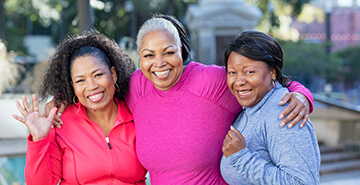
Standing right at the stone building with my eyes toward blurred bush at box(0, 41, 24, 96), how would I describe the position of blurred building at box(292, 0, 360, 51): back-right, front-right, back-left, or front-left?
back-right

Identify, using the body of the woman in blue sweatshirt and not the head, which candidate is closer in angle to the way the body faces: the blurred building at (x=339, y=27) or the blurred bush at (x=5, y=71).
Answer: the blurred bush

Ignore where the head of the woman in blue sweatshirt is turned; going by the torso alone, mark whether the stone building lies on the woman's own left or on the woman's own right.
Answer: on the woman's own right

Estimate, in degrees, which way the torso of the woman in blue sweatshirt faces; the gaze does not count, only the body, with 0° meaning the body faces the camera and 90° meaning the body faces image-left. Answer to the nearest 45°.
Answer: approximately 45°

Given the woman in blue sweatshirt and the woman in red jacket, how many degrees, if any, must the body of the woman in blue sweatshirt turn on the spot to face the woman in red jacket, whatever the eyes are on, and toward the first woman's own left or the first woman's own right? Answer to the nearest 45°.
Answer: approximately 45° to the first woman's own right

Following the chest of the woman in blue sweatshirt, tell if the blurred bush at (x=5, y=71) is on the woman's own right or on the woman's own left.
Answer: on the woman's own right
